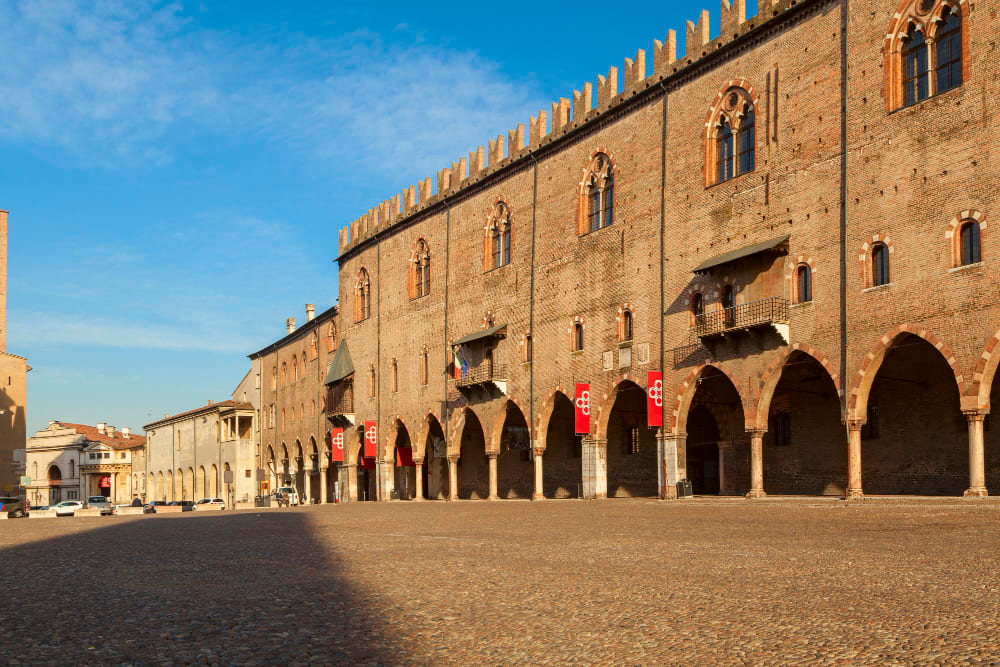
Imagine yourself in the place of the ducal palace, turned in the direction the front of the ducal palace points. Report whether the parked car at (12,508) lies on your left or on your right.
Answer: on your right

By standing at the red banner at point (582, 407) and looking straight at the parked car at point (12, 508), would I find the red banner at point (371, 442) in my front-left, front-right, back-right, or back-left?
front-right

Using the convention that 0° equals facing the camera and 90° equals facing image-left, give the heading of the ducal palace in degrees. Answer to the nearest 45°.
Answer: approximately 45°
